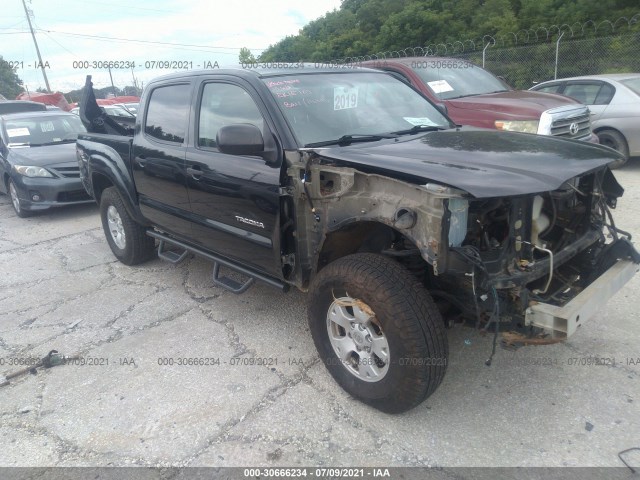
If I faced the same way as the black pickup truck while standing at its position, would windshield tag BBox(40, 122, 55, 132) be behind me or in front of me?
behind

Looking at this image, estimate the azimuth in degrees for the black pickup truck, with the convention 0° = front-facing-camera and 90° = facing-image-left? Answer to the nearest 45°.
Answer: approximately 315°

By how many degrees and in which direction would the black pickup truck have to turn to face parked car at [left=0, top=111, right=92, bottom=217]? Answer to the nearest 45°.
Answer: approximately 180°

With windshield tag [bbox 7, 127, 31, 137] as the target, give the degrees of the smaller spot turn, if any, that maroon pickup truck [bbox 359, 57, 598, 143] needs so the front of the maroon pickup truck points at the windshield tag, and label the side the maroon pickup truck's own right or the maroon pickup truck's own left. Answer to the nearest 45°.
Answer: approximately 135° to the maroon pickup truck's own right

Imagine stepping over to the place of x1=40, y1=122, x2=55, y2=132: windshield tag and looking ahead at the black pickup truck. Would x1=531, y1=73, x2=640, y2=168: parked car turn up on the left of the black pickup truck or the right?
left

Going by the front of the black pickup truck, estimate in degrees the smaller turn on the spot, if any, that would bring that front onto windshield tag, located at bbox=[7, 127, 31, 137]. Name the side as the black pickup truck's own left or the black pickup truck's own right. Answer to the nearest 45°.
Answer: approximately 180°

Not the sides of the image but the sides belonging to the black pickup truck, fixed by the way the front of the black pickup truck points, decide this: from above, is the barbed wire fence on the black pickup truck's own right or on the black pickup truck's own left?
on the black pickup truck's own left
